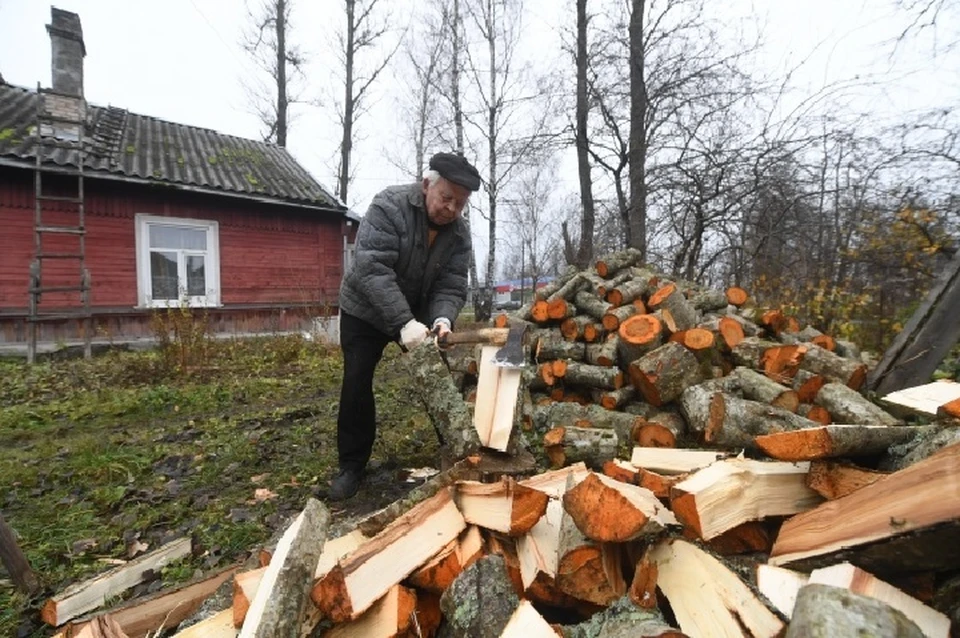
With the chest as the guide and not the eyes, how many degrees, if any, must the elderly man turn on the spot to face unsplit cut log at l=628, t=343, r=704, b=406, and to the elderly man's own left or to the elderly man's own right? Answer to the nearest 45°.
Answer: approximately 45° to the elderly man's own left

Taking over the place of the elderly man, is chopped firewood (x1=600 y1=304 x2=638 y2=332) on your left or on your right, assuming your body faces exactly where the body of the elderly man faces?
on your left

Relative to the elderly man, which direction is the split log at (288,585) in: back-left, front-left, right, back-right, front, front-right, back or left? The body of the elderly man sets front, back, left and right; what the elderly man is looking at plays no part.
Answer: front-right

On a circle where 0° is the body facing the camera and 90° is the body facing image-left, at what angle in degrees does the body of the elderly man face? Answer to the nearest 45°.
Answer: approximately 315°

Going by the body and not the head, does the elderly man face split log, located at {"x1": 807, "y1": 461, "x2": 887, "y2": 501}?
yes

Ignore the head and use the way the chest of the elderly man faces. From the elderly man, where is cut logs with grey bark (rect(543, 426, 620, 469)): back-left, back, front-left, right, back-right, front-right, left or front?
front-left

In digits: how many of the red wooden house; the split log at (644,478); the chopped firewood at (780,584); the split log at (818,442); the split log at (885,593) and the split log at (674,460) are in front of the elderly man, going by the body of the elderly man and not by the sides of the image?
5

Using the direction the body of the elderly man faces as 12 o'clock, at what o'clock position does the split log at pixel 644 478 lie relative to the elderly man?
The split log is roughly at 12 o'clock from the elderly man.

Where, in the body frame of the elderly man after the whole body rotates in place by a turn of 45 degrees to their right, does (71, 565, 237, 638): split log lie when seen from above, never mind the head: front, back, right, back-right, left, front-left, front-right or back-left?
front-right

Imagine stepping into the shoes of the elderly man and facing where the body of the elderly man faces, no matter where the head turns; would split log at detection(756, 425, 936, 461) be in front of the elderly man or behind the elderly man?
in front

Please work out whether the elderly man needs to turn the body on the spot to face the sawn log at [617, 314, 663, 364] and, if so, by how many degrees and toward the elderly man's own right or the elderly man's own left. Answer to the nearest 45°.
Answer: approximately 45° to the elderly man's own left

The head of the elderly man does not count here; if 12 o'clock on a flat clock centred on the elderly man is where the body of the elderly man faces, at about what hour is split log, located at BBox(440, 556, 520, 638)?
The split log is roughly at 1 o'clock from the elderly man.

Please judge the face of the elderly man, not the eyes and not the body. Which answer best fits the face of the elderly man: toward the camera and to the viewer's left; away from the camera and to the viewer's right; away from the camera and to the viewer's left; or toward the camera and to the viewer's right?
toward the camera and to the viewer's right

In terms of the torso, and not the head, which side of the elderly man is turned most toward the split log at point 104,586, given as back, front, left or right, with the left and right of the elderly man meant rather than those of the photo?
right

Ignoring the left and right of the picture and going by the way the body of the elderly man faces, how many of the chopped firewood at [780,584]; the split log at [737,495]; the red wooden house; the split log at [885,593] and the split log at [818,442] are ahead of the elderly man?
4

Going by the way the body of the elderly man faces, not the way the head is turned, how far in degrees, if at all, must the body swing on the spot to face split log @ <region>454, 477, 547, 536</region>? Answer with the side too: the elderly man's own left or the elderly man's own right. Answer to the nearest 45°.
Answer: approximately 45° to the elderly man's own right

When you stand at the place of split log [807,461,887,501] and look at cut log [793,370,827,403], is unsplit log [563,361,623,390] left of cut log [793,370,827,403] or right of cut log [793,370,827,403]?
left
